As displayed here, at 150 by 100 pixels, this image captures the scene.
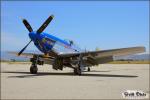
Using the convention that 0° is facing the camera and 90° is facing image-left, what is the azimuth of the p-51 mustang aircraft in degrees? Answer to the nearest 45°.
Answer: approximately 45°
